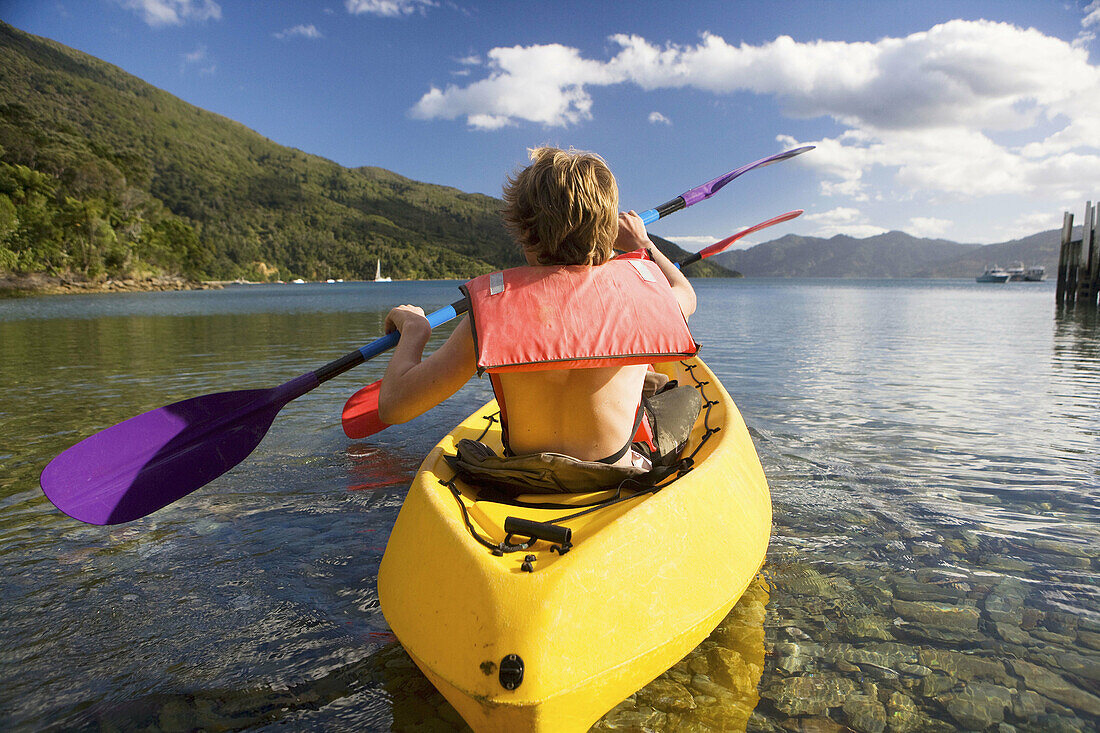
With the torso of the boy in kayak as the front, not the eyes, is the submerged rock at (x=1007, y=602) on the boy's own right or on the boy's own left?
on the boy's own right

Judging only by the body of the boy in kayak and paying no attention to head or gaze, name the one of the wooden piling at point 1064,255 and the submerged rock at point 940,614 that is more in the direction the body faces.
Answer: the wooden piling

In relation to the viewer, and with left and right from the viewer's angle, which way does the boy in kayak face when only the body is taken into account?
facing away from the viewer

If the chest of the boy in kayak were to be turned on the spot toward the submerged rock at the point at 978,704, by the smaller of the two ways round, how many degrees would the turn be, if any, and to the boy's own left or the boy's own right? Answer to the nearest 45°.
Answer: approximately 90° to the boy's own right

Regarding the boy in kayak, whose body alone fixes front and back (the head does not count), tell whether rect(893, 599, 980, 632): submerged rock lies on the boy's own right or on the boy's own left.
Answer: on the boy's own right

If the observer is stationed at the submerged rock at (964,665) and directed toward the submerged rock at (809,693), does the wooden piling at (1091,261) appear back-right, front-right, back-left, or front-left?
back-right

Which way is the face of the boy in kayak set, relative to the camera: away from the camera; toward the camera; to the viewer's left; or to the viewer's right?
away from the camera

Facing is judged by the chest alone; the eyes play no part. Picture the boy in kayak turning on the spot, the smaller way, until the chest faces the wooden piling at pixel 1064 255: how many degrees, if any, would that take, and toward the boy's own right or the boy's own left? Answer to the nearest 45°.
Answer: approximately 45° to the boy's own right
